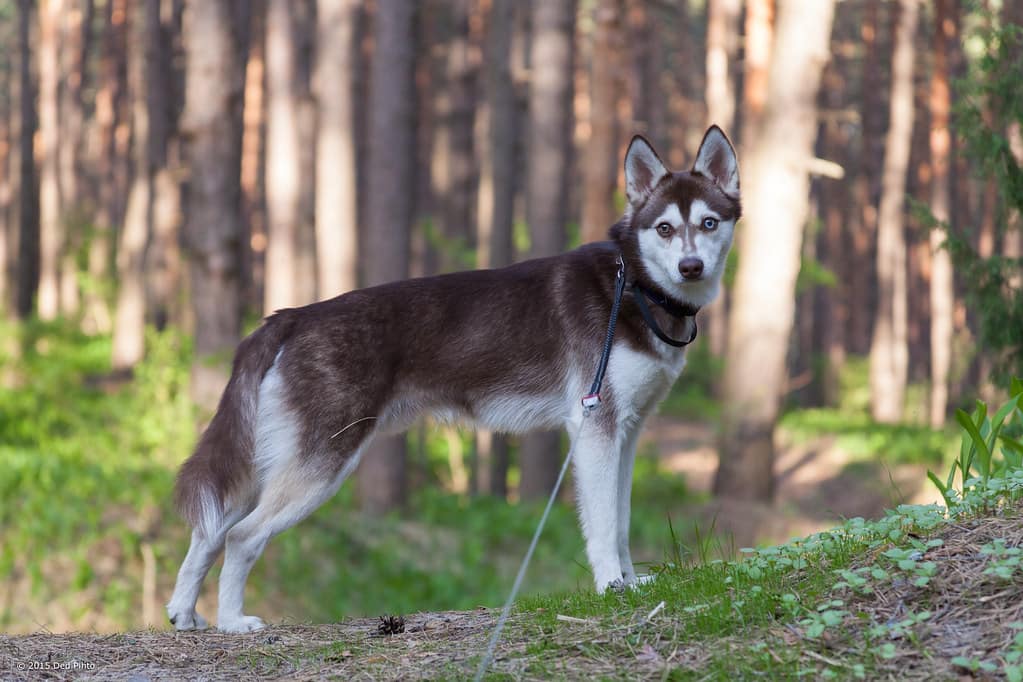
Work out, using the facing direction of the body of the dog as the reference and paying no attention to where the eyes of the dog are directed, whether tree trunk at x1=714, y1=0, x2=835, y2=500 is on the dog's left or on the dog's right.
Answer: on the dog's left

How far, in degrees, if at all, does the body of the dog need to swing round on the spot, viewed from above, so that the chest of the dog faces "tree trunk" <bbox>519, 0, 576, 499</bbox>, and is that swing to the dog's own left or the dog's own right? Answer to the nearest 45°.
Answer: approximately 90° to the dog's own left

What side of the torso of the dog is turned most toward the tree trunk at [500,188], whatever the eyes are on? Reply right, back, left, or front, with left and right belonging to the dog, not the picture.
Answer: left

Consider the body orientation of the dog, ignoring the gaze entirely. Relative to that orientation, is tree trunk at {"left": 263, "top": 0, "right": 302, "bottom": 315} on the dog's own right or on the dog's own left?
on the dog's own left

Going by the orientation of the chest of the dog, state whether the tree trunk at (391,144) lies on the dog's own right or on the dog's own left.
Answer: on the dog's own left

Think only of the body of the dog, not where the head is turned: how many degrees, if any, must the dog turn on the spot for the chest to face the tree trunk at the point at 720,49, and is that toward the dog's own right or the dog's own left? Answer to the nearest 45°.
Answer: approximately 90° to the dog's own left

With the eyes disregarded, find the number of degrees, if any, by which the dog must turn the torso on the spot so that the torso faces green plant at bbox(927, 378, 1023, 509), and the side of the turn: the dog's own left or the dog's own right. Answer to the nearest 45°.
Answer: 0° — it already faces it

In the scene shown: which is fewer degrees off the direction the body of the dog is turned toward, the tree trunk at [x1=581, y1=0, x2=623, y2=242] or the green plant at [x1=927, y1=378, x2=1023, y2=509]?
the green plant

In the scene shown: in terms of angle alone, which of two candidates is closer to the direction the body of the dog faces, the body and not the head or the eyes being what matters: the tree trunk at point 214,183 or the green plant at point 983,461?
the green plant

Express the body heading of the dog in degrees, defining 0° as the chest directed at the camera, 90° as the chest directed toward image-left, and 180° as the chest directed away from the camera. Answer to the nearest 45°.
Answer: approximately 270°
